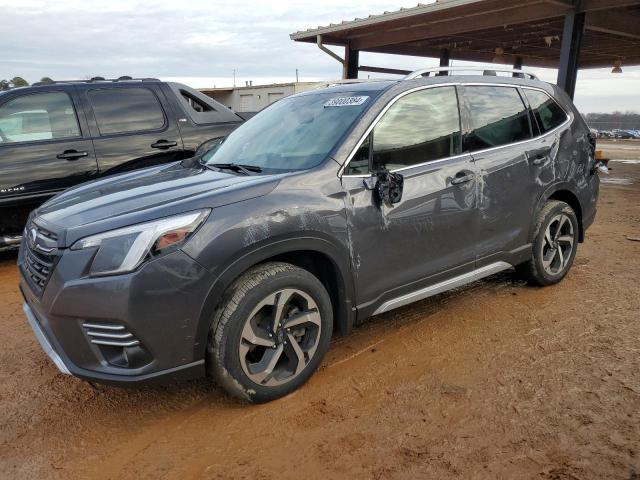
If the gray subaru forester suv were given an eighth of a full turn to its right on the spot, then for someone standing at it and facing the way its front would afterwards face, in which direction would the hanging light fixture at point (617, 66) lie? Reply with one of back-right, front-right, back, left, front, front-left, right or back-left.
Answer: back-right

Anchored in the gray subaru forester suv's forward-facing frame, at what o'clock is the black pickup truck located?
The black pickup truck is roughly at 3 o'clock from the gray subaru forester suv.

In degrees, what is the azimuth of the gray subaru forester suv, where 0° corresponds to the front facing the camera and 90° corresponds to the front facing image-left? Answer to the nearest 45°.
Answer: approximately 45°

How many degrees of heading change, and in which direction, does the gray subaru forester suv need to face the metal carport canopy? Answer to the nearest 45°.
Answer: approximately 180°
